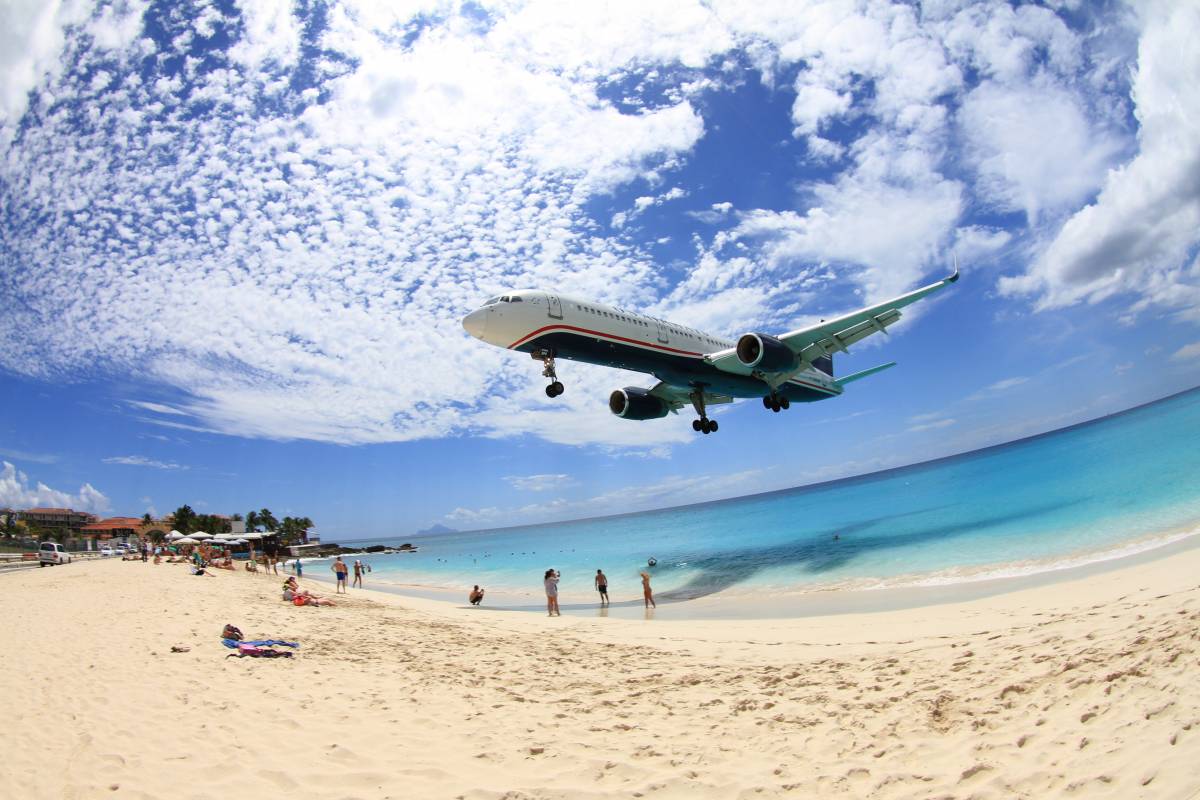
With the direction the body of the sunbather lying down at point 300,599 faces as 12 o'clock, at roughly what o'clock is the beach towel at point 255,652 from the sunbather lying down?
The beach towel is roughly at 3 o'clock from the sunbather lying down.

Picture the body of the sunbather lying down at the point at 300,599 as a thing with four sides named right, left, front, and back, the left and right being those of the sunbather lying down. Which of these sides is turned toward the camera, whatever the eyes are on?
right

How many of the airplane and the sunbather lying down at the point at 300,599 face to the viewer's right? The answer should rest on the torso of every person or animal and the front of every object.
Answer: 1

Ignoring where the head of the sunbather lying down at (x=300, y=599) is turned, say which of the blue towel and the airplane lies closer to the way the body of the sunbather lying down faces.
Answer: the airplane

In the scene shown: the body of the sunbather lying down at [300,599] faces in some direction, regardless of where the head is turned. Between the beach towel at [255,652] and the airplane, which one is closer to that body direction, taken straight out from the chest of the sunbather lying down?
the airplane

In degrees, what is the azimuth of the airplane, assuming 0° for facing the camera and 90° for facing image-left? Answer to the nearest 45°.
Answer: approximately 45°
